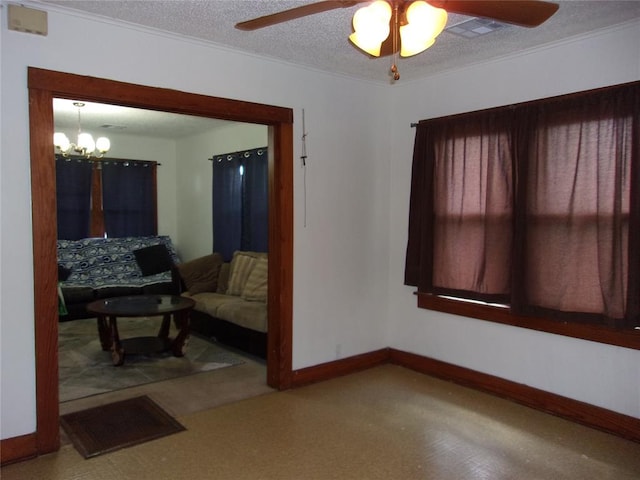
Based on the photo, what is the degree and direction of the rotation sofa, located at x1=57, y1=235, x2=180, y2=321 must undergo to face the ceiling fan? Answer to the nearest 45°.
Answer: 0° — it already faces it

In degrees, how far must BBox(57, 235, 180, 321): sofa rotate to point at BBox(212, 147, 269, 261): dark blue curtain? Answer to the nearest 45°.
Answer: approximately 45° to its left

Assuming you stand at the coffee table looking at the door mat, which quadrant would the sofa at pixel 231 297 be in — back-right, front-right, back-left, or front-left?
back-left

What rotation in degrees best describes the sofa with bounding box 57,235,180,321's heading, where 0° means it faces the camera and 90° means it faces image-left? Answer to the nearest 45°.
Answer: approximately 0°
